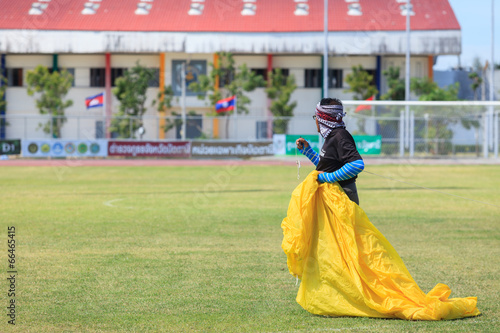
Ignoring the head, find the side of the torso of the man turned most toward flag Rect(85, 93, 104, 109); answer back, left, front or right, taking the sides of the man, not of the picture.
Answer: right

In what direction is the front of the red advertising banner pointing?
toward the camera

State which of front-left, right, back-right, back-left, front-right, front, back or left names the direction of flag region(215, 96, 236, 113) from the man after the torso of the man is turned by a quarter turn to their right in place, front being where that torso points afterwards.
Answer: front

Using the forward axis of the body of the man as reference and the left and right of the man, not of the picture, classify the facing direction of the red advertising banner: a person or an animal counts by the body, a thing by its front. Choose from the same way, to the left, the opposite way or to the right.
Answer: to the left

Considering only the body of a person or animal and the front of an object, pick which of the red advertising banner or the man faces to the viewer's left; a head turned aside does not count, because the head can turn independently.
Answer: the man

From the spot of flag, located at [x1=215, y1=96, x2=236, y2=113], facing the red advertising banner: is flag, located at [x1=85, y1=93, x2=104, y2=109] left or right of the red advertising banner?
right

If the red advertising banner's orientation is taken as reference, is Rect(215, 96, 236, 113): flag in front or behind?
behind

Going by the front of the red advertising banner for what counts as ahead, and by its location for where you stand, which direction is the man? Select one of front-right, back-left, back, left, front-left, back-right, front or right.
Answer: front

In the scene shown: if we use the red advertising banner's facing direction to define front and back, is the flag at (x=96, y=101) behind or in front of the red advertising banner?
behind

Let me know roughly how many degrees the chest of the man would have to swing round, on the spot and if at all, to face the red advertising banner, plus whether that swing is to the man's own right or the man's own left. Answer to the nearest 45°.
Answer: approximately 90° to the man's own right

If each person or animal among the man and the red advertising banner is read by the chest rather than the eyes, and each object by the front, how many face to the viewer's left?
1

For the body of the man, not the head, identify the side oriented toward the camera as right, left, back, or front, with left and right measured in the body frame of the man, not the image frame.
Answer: left
